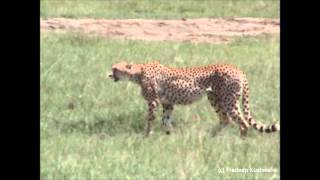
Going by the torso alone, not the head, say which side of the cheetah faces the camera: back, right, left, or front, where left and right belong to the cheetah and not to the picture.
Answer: left
